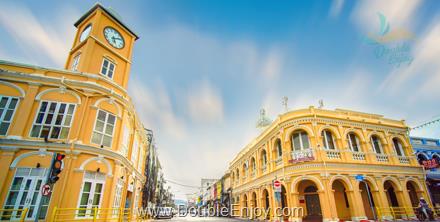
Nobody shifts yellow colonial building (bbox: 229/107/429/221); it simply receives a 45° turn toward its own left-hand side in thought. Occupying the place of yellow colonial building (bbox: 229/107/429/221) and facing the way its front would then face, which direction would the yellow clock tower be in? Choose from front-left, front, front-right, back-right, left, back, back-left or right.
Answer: right

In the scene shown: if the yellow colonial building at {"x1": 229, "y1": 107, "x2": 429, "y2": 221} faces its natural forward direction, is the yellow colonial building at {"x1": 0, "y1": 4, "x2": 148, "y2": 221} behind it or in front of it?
in front

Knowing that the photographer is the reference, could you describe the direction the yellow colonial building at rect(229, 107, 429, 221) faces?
facing the viewer
